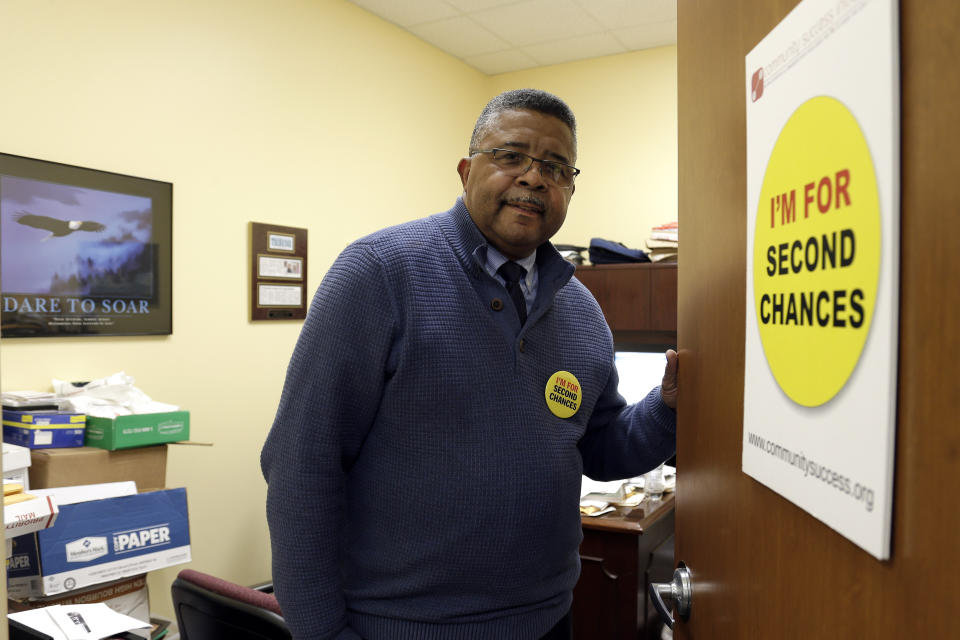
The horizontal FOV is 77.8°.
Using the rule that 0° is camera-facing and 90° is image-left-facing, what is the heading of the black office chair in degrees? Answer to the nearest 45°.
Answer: approximately 225°

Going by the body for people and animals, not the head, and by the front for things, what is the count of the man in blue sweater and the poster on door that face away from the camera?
0

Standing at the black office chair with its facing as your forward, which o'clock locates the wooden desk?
The wooden desk is roughly at 1 o'clock from the black office chair.

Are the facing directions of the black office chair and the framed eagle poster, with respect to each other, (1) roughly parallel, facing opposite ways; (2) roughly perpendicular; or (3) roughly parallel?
roughly perpendicular

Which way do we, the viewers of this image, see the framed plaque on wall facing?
facing the viewer and to the right of the viewer

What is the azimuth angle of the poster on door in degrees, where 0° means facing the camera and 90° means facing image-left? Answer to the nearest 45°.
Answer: approximately 45°

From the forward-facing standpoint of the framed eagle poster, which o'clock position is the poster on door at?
The poster on door is roughly at 1 o'clock from the framed eagle poster.

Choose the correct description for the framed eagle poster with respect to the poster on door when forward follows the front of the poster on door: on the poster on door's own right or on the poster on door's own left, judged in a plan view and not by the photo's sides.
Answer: on the poster on door's own right

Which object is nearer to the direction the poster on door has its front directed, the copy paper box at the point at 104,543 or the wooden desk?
the copy paper box

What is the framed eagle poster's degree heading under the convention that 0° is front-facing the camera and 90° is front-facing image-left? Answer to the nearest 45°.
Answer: approximately 315°

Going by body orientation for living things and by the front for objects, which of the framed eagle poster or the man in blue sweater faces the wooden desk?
the framed eagle poster

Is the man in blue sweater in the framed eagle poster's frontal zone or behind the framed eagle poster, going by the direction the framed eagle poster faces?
frontal zone
